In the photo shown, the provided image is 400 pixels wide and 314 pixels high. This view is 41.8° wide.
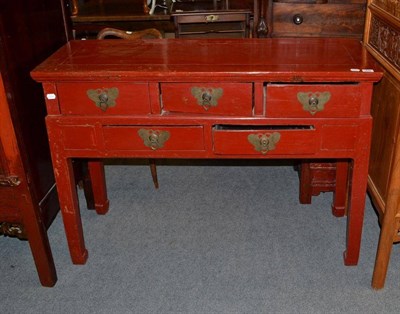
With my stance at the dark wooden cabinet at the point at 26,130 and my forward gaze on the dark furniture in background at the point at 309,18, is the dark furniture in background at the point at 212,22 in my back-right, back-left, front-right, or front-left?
front-left

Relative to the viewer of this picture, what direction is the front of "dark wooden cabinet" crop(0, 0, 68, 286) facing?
facing the viewer

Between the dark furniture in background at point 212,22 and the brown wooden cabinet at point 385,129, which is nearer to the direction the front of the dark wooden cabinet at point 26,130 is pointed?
the brown wooden cabinet

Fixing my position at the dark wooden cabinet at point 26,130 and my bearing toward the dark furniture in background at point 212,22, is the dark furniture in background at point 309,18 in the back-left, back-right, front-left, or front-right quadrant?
front-right

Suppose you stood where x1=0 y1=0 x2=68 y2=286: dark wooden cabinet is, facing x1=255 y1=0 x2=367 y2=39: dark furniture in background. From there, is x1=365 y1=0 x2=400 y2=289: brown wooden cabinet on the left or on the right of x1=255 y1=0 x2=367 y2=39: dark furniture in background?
right

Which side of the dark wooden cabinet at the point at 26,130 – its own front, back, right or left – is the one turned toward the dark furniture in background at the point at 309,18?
left

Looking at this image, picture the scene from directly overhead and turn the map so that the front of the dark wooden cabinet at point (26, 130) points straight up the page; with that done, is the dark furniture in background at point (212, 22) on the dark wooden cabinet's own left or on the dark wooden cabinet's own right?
on the dark wooden cabinet's own left

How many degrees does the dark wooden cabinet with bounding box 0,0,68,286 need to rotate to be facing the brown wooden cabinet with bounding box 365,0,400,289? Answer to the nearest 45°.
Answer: approximately 90° to its left
